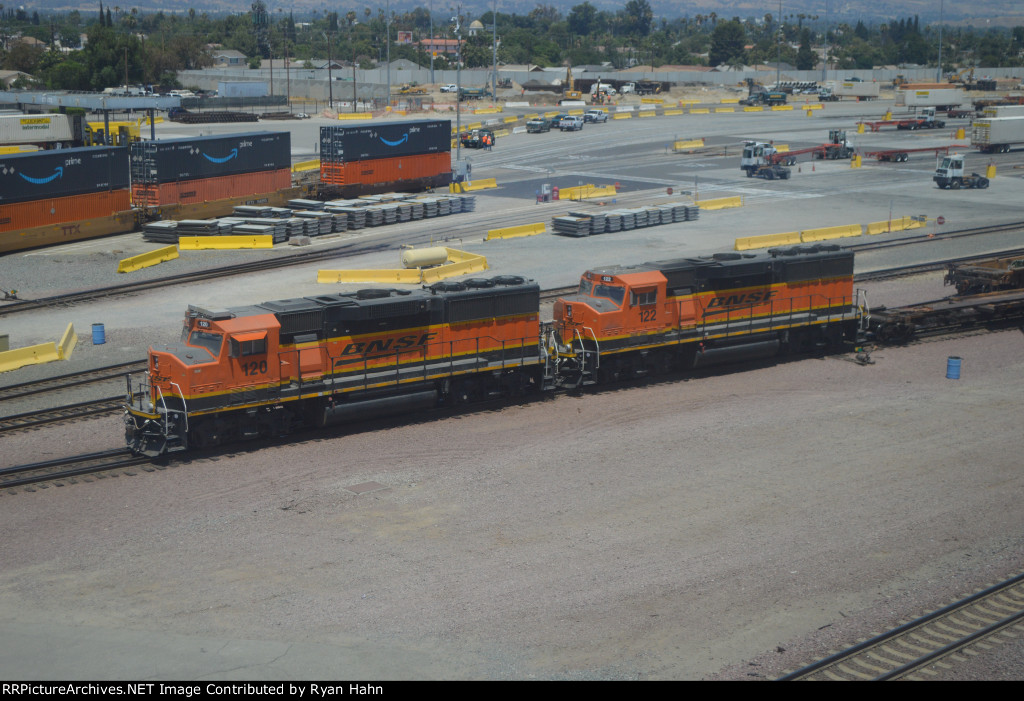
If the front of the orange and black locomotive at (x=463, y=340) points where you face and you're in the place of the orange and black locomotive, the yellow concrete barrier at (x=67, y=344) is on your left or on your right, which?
on your right

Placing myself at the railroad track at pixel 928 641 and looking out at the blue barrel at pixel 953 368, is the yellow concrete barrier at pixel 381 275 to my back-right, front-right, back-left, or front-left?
front-left

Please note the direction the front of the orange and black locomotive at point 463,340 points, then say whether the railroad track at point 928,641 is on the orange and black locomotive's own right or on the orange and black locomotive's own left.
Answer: on the orange and black locomotive's own left

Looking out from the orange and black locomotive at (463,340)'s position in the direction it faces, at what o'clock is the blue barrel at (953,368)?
The blue barrel is roughly at 7 o'clock from the orange and black locomotive.

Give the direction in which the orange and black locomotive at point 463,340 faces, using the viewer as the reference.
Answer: facing the viewer and to the left of the viewer

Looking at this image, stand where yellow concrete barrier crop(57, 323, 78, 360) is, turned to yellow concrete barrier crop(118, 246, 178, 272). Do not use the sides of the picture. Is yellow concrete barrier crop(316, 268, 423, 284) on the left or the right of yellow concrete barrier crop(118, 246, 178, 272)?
right
